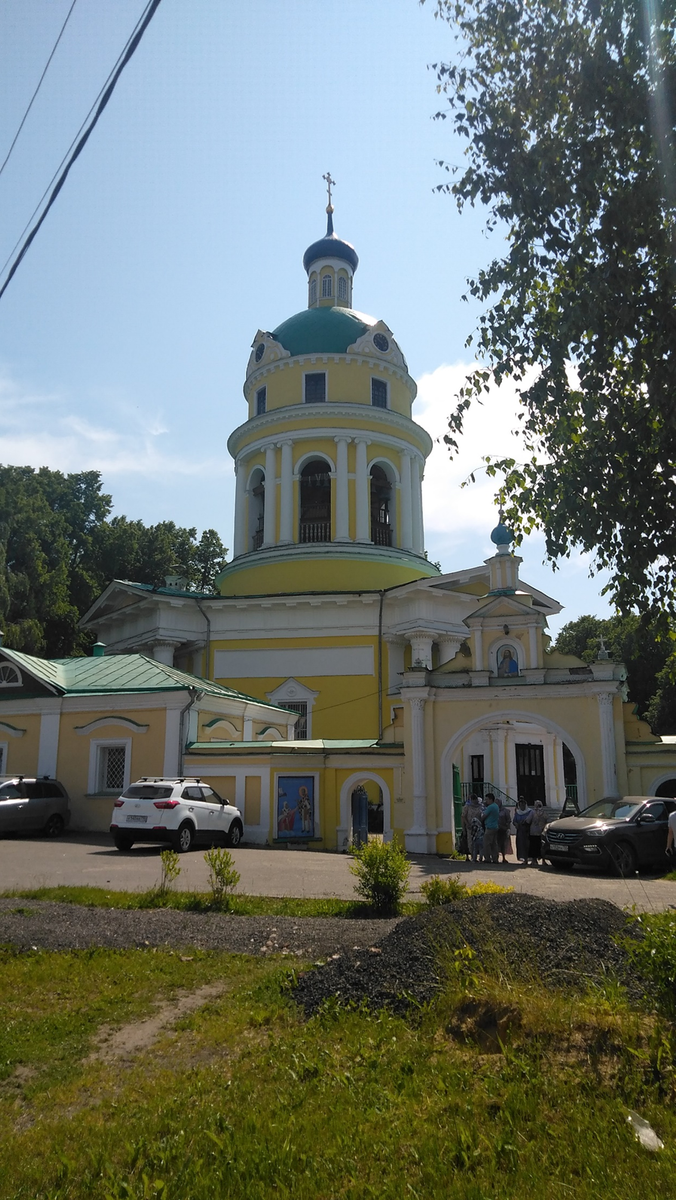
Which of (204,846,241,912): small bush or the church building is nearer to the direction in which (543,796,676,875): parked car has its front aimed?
the small bush

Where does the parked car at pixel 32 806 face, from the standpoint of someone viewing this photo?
facing to the left of the viewer

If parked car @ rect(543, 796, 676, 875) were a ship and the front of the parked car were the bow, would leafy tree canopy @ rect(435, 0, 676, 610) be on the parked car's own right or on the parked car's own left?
on the parked car's own left

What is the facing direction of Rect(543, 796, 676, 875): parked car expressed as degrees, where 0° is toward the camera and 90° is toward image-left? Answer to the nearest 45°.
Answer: approximately 45°

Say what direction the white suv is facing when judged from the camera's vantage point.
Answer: facing away from the viewer and to the right of the viewer

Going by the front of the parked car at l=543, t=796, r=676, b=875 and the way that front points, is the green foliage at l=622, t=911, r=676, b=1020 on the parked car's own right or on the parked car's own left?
on the parked car's own left

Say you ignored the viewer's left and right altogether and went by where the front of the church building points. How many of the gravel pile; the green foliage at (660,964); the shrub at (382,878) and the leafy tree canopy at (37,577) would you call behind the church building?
1

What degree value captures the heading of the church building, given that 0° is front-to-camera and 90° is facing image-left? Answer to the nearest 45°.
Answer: approximately 315°

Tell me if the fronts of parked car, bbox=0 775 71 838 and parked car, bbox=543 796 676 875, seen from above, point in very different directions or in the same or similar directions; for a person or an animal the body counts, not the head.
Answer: same or similar directions

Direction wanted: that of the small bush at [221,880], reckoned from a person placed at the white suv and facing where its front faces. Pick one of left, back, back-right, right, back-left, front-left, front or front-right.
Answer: back-right

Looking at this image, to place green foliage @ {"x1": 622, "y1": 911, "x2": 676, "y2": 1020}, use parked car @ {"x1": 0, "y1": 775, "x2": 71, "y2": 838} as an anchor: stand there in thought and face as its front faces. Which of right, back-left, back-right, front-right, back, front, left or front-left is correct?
left

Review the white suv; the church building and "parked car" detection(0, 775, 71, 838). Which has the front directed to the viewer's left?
the parked car

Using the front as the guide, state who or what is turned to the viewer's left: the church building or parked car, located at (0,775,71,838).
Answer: the parked car

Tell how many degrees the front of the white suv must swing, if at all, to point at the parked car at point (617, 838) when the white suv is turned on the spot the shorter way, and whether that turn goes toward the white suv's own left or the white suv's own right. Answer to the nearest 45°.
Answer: approximately 45° to the white suv's own right

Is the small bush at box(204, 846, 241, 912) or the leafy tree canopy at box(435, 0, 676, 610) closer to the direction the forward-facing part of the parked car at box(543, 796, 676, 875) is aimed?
the small bush
